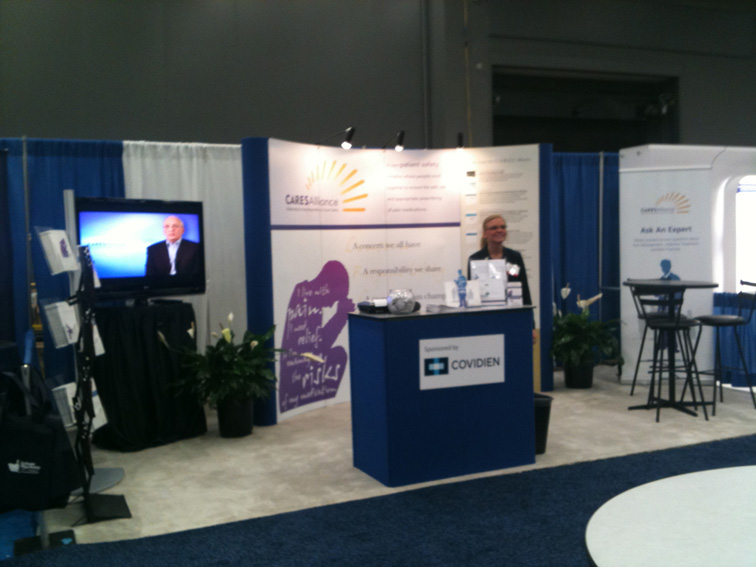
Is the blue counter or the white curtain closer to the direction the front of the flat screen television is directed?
the blue counter

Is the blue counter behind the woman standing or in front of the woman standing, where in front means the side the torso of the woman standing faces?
in front

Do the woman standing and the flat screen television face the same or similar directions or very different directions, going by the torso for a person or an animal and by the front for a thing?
same or similar directions

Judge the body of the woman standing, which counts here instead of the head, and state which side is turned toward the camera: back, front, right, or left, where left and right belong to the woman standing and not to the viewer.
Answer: front

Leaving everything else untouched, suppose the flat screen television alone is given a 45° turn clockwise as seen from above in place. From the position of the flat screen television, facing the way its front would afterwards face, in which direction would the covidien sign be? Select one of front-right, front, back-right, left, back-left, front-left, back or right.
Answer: left

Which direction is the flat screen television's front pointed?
toward the camera

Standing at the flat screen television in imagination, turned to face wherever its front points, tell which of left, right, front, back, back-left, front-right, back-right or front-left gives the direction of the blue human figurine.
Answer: front-left

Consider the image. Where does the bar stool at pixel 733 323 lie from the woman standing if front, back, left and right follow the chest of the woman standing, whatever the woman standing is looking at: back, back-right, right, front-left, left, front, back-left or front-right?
left

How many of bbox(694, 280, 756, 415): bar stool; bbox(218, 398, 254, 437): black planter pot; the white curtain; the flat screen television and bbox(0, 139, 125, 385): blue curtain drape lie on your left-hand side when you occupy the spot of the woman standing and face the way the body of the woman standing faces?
1

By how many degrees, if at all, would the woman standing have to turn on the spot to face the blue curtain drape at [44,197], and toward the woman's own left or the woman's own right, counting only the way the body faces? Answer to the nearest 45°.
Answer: approximately 45° to the woman's own right

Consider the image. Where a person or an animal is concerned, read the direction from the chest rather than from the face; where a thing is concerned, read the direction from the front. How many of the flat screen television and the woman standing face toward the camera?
2

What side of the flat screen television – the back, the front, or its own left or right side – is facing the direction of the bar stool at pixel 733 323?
left

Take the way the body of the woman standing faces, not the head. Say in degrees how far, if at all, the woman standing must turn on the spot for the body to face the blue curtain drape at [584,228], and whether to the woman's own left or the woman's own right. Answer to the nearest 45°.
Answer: approximately 135° to the woman's own left

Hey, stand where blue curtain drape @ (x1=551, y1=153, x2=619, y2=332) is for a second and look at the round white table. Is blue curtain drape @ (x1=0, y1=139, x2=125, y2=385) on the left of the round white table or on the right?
right

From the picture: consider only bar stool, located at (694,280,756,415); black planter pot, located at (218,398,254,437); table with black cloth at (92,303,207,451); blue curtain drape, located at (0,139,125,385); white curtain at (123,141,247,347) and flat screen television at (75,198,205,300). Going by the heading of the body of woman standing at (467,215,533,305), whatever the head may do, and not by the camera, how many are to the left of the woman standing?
1

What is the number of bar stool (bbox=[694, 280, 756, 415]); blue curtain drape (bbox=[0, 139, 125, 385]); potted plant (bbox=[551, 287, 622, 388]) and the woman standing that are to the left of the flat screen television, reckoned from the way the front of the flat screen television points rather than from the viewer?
3
